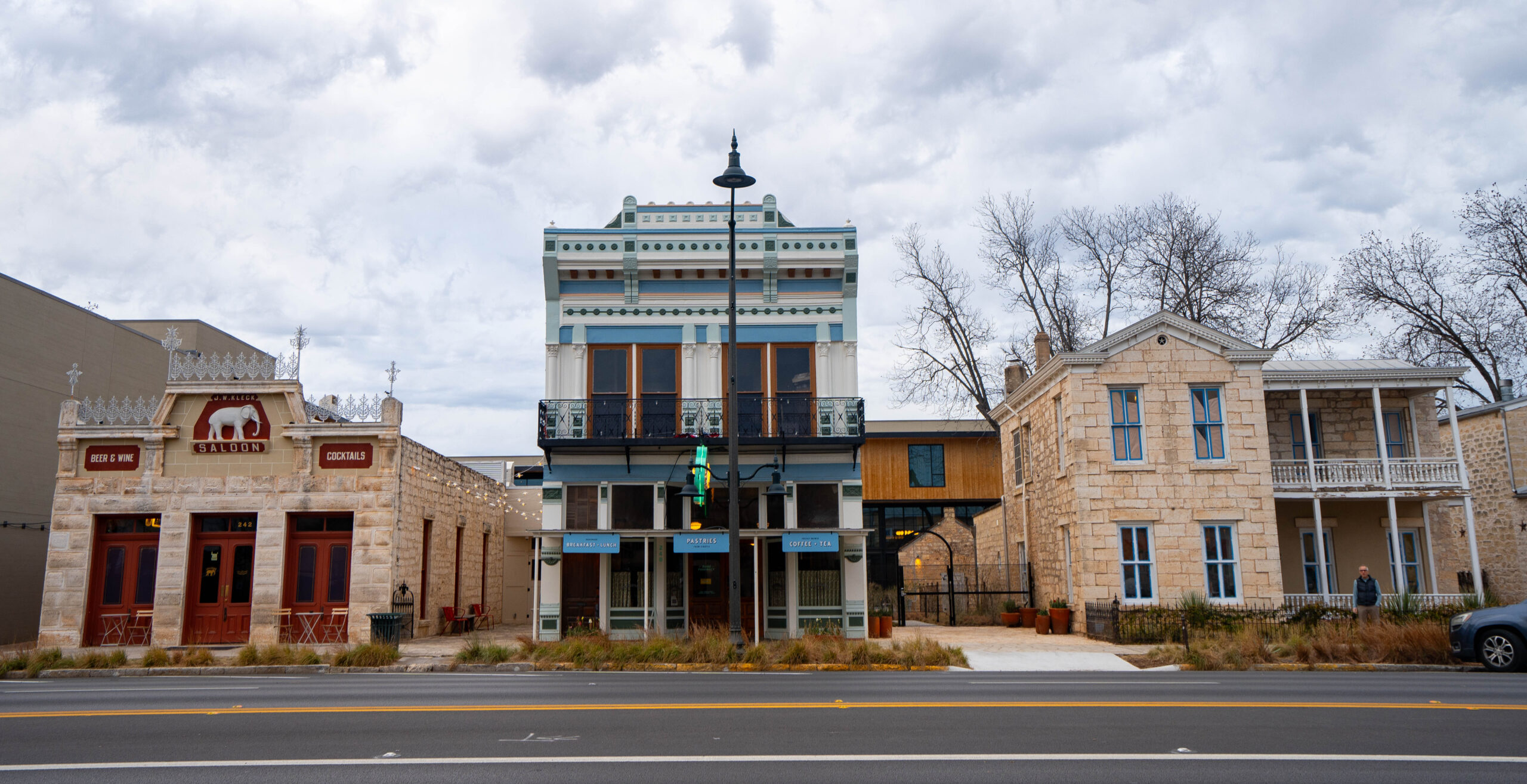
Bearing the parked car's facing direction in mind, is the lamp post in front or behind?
in front

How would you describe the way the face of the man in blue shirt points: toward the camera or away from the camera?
toward the camera

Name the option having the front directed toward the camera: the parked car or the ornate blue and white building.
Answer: the ornate blue and white building

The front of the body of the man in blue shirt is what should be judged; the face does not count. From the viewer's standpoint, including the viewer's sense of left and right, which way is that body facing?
facing the viewer

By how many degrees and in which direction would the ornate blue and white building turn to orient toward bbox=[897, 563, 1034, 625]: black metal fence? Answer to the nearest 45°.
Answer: approximately 135° to its left

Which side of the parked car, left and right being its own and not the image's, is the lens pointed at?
left

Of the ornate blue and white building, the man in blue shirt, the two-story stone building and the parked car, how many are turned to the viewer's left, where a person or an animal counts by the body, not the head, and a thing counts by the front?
1

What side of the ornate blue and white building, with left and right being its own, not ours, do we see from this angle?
front

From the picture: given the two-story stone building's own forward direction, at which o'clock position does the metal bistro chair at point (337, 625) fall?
The metal bistro chair is roughly at 2 o'clock from the two-story stone building.

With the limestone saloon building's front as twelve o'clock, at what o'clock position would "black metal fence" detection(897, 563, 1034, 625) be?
The black metal fence is roughly at 9 o'clock from the limestone saloon building.

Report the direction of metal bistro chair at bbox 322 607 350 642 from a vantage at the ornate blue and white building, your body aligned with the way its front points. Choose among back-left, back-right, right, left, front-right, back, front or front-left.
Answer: right

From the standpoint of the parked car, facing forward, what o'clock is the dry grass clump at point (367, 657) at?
The dry grass clump is roughly at 11 o'clock from the parked car.
